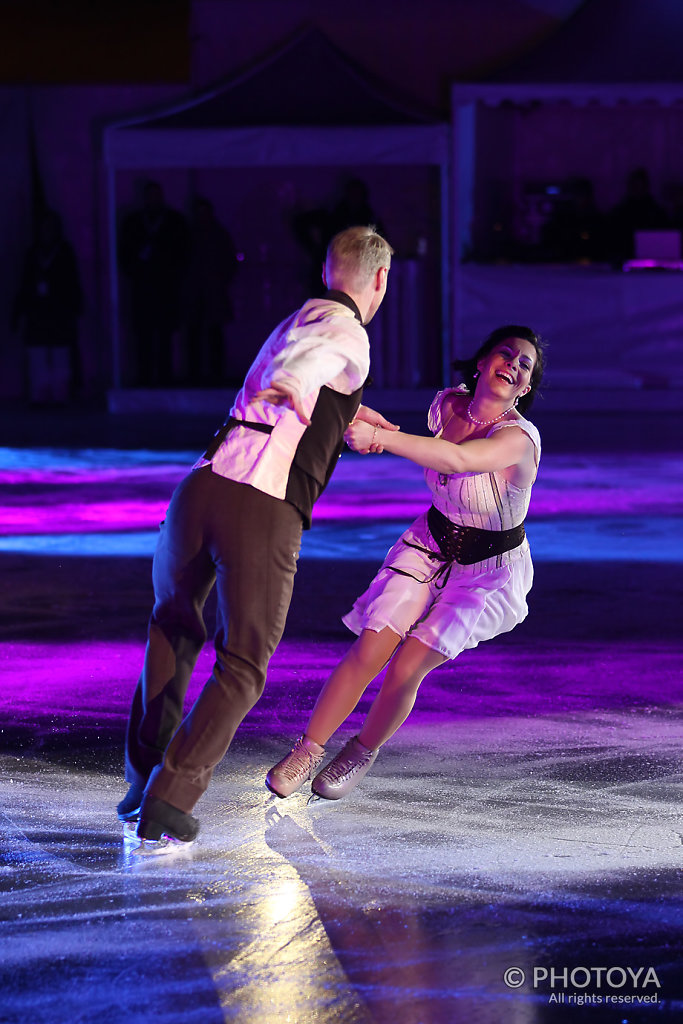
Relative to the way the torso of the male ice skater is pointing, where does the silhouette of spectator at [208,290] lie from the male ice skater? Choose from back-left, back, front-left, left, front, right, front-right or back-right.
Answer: front-left

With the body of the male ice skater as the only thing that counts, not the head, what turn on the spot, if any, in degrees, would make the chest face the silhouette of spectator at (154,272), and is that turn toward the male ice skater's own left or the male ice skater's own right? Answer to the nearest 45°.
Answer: approximately 45° to the male ice skater's own left

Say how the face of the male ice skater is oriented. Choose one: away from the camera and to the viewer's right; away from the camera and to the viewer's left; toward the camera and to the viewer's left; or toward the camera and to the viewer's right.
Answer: away from the camera and to the viewer's right

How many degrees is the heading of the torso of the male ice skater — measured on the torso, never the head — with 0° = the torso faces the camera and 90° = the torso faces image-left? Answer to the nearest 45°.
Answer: approximately 225°

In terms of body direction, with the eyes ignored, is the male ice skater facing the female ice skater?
yes

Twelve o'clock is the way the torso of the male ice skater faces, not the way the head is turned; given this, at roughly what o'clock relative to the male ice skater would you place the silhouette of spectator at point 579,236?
The silhouette of spectator is roughly at 11 o'clock from the male ice skater.

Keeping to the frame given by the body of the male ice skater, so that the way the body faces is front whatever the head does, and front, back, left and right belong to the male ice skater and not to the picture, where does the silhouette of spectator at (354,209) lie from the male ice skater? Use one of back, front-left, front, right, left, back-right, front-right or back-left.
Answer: front-left

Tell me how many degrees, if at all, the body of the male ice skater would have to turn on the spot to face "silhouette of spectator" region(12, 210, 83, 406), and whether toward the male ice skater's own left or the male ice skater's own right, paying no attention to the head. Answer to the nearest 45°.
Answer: approximately 45° to the male ice skater's own left
